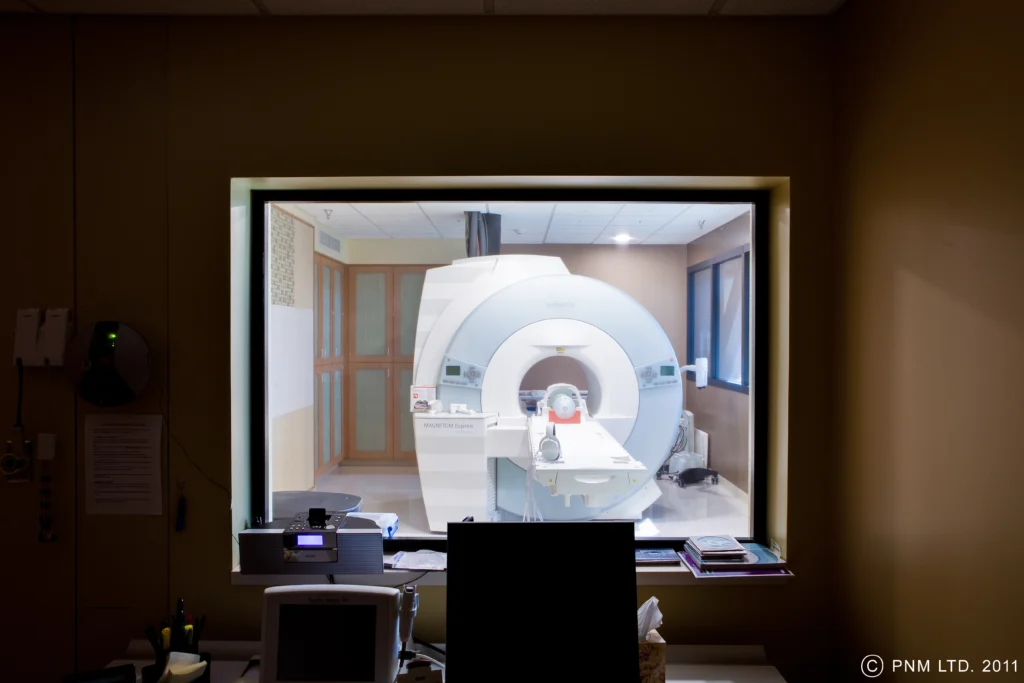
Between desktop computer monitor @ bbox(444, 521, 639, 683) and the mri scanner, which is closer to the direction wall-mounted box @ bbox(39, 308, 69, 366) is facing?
the desktop computer monitor

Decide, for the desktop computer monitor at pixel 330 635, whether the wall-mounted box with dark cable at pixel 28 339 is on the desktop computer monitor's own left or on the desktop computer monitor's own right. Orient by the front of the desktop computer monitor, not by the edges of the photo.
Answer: on the desktop computer monitor's own right

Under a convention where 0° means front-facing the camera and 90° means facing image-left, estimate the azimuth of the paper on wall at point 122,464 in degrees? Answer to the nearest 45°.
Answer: approximately 0°

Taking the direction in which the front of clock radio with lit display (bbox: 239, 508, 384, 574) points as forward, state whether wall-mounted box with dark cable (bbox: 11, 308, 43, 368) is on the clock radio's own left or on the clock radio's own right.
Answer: on the clock radio's own right

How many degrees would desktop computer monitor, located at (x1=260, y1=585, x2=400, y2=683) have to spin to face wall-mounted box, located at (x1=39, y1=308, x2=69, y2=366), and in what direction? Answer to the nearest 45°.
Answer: approximately 135° to its right

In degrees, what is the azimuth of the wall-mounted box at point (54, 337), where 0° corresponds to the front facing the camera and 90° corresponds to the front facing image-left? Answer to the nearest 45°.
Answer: approximately 0°
